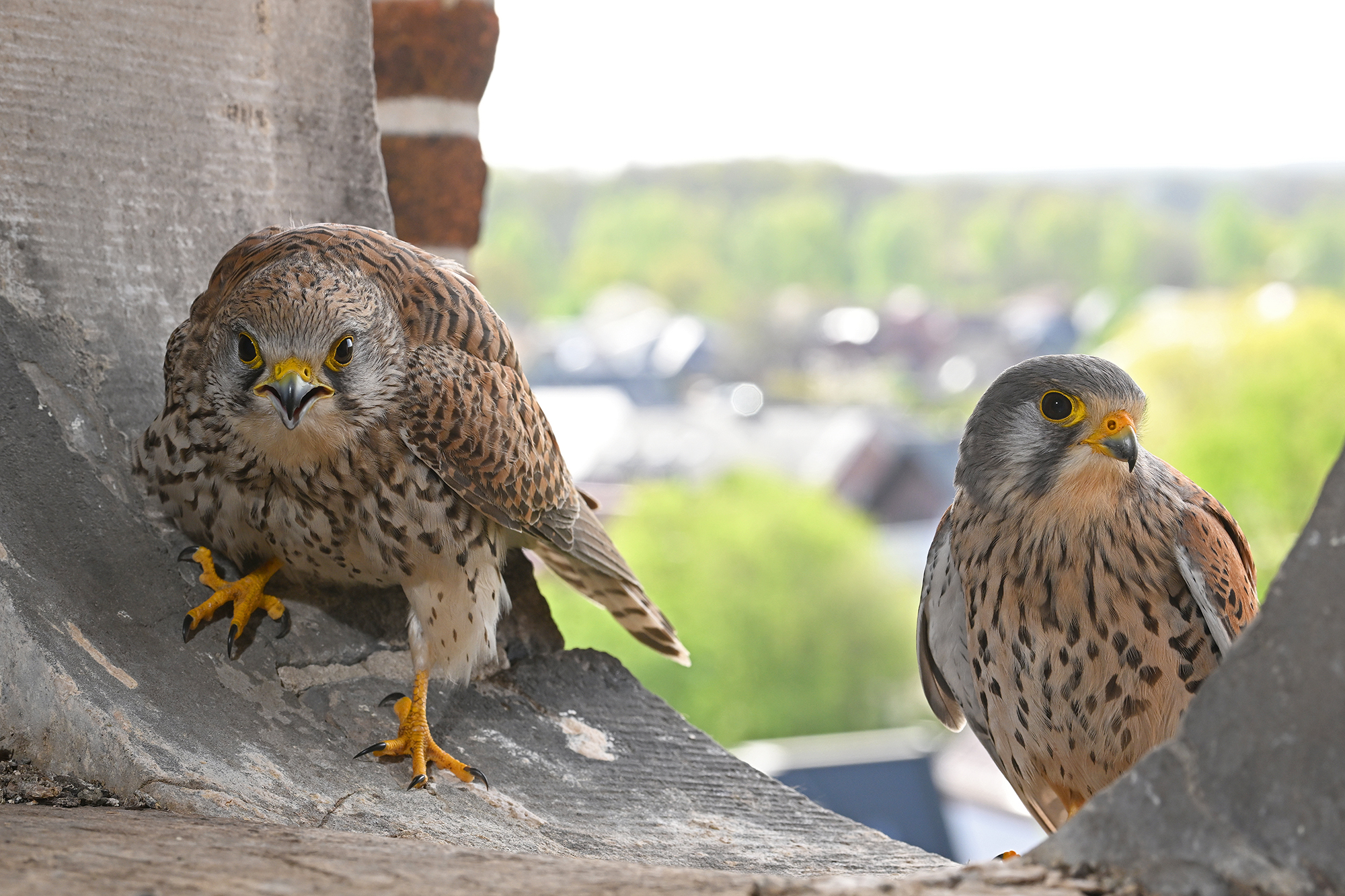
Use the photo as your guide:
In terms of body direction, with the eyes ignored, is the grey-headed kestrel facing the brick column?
no

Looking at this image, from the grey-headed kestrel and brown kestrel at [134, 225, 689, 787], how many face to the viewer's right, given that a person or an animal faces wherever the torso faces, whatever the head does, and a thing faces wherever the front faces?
0

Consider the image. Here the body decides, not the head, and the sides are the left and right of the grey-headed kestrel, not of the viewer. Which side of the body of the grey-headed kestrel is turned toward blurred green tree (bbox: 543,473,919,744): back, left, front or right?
back

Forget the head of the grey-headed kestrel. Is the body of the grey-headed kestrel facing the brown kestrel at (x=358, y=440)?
no

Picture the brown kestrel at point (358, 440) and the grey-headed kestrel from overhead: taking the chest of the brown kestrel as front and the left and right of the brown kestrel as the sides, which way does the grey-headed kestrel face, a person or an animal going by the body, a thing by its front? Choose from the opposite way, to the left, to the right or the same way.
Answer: the same way

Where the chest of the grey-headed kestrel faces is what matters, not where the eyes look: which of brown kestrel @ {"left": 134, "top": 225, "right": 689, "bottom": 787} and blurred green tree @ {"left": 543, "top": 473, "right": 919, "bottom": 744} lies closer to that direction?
the brown kestrel

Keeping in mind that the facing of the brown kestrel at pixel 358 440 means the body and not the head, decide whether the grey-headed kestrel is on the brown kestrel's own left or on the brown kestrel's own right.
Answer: on the brown kestrel's own left

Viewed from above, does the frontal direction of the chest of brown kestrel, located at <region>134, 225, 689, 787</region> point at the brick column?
no

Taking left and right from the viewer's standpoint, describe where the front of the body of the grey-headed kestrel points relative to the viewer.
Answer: facing the viewer

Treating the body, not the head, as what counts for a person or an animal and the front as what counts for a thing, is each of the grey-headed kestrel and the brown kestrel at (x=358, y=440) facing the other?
no

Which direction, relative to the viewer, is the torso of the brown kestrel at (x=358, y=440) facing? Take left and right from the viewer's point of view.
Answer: facing the viewer and to the left of the viewer

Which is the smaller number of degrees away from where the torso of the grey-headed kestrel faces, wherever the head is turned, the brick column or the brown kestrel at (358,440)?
the brown kestrel
